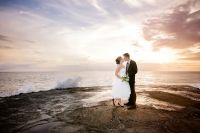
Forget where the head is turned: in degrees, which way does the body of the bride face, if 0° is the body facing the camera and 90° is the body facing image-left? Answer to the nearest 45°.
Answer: approximately 270°
